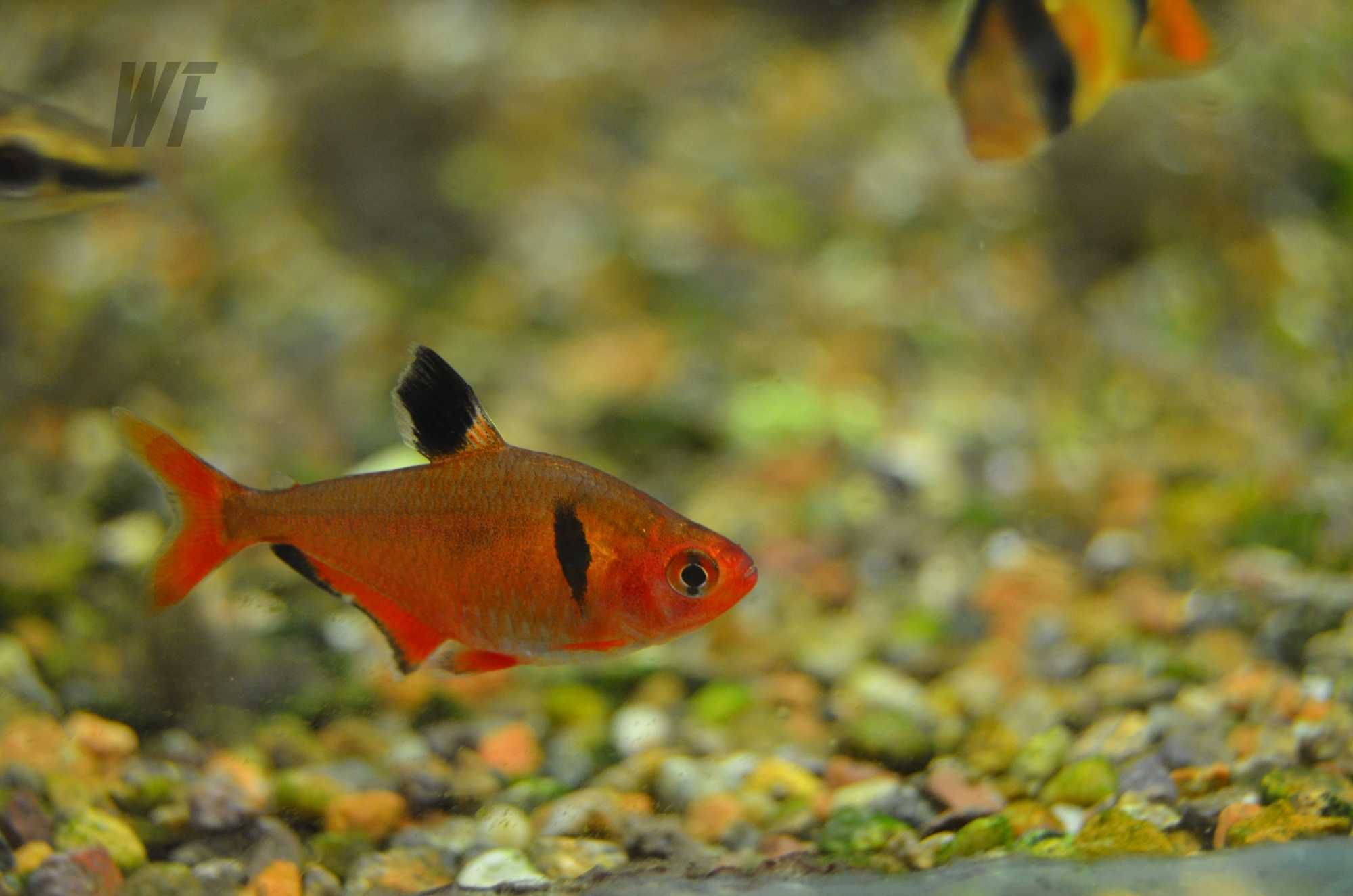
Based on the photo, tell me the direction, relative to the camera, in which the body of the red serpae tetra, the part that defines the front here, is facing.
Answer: to the viewer's right
